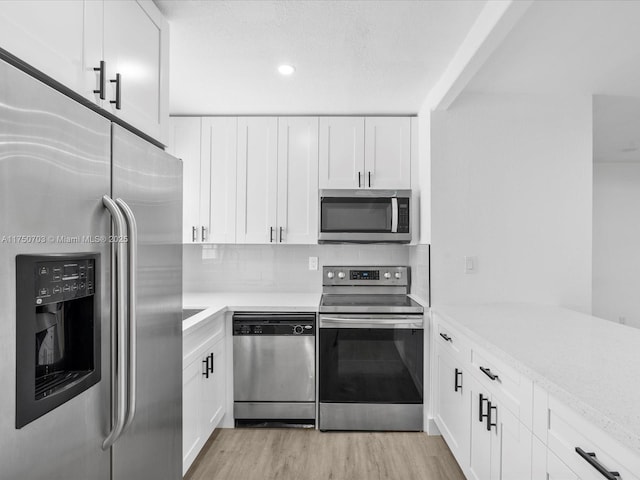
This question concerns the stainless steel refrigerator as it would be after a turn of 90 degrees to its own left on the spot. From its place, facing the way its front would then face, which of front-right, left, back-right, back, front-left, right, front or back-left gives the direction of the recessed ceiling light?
front

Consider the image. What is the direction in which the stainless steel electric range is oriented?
toward the camera

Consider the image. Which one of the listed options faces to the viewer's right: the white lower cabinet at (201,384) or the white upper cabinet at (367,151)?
the white lower cabinet

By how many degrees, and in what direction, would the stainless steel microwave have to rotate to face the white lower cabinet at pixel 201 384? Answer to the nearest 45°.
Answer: approximately 45° to its right

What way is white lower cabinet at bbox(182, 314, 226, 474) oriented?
to the viewer's right

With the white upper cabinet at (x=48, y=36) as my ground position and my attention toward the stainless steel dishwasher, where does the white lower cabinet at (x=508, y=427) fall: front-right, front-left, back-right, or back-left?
front-right

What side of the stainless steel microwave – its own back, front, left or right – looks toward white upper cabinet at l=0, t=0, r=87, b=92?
front

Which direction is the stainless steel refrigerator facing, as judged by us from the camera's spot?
facing the viewer and to the right of the viewer

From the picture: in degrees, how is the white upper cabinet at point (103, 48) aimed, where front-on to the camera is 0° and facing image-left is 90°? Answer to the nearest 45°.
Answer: approximately 315°

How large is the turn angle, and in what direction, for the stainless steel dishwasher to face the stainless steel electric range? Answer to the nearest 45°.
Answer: approximately 90° to its left

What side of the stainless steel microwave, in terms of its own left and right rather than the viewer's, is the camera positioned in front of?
front

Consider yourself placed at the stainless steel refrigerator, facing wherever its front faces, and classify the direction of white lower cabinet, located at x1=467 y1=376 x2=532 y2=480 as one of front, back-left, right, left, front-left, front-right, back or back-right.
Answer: front-left

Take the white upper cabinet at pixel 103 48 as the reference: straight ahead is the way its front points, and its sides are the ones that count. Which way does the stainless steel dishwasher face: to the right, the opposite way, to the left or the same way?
to the right

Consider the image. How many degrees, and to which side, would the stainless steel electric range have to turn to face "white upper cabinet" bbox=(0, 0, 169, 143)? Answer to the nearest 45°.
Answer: approximately 45° to its right

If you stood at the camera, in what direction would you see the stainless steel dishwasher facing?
facing the viewer

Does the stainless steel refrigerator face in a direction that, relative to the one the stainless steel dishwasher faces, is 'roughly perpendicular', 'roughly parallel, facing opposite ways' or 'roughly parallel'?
roughly perpendicular
